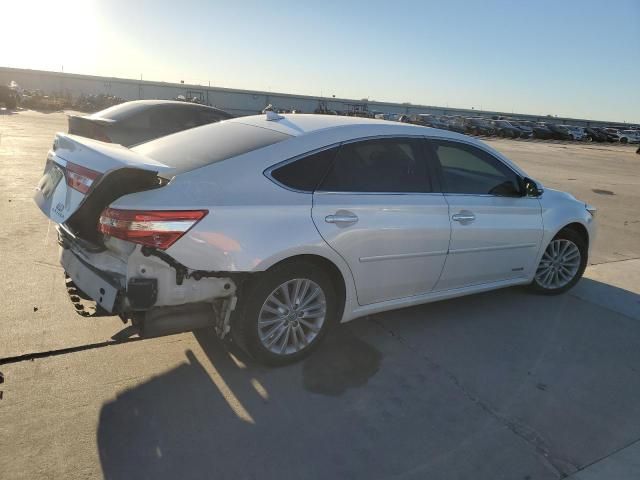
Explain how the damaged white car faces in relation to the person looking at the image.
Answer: facing away from the viewer and to the right of the viewer

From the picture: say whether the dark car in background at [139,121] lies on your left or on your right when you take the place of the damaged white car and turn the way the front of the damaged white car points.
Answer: on your left

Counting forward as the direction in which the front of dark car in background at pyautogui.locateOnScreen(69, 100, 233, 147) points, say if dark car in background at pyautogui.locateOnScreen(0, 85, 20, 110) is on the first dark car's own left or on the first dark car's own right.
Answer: on the first dark car's own left

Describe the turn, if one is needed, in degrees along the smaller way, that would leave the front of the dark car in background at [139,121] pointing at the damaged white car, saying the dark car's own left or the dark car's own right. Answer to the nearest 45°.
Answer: approximately 135° to the dark car's own right

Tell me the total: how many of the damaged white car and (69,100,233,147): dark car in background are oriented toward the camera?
0

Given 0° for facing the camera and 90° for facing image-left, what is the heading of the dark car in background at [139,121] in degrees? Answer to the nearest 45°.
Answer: approximately 225°

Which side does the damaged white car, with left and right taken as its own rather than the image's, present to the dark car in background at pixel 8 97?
left
